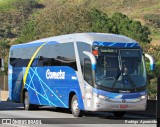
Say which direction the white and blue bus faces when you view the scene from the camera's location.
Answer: facing the viewer and to the right of the viewer
